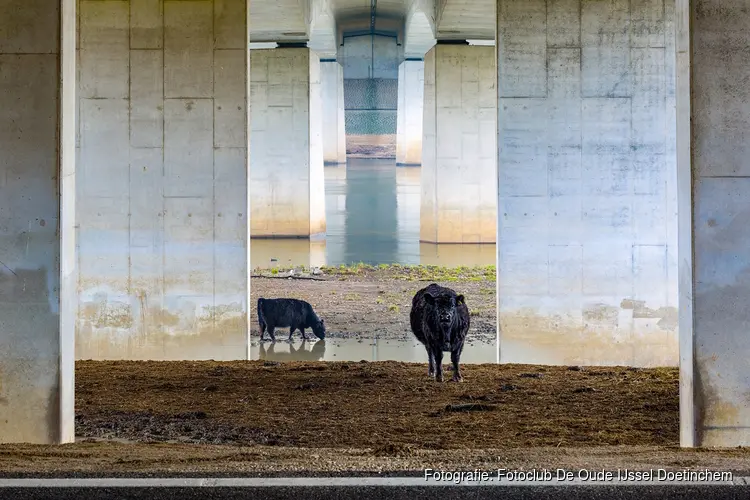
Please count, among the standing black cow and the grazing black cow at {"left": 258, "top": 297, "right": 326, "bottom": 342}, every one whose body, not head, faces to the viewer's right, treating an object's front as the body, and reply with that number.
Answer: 1

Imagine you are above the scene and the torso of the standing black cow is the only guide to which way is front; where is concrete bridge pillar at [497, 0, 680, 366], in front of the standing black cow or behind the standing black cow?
behind

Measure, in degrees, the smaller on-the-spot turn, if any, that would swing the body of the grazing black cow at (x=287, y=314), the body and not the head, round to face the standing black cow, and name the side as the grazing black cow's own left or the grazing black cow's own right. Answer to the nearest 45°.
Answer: approximately 90° to the grazing black cow's own right

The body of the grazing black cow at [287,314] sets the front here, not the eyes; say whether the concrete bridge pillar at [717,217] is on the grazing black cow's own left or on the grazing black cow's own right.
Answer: on the grazing black cow's own right

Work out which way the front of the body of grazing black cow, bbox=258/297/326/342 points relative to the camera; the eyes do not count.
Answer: to the viewer's right

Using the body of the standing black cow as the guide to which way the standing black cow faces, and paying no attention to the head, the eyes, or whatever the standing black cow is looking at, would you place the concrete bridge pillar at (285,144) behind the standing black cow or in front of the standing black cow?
behind

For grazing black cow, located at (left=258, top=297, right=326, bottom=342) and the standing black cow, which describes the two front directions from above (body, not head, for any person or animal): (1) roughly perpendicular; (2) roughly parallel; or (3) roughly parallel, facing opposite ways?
roughly perpendicular

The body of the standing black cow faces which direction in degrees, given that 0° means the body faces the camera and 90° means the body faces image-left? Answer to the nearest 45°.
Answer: approximately 0°

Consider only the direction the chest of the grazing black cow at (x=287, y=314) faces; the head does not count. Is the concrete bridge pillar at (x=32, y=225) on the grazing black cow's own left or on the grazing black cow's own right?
on the grazing black cow's own right

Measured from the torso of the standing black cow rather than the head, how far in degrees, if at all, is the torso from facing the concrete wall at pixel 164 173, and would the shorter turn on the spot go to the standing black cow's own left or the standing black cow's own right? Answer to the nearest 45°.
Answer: approximately 135° to the standing black cow's own right

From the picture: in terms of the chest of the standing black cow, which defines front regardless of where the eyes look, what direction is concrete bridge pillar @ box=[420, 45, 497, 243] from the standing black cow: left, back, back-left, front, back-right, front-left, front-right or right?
back
